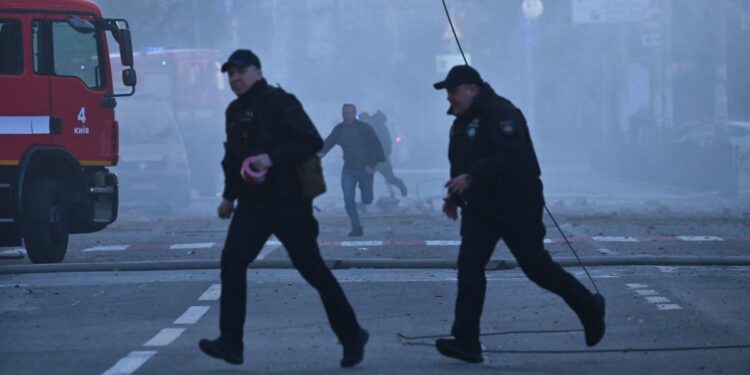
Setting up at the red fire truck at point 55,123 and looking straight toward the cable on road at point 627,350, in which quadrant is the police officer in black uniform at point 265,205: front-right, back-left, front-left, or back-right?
front-right

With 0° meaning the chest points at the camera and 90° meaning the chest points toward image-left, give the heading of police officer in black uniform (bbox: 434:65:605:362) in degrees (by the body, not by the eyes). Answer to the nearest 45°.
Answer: approximately 90°

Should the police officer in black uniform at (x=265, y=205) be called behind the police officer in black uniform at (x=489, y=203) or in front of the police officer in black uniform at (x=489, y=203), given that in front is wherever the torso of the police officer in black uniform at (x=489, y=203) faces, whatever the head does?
in front

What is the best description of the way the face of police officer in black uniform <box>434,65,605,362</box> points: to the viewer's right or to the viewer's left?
to the viewer's left

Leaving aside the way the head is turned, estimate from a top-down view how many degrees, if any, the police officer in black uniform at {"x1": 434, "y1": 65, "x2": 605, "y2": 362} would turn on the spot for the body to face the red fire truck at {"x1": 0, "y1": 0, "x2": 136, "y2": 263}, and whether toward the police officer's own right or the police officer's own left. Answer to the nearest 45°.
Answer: approximately 45° to the police officer's own right
